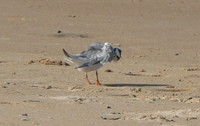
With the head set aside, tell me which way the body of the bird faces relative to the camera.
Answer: to the viewer's right
